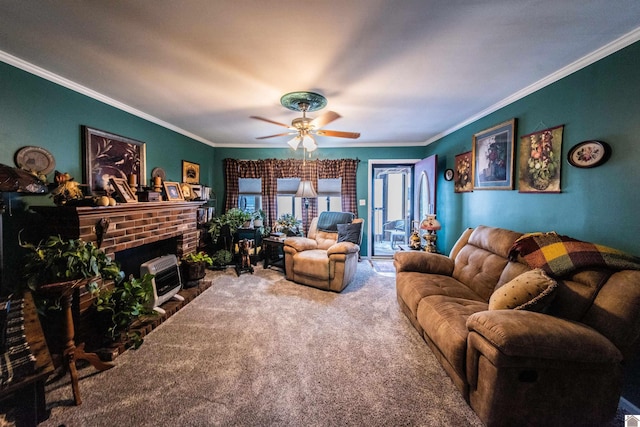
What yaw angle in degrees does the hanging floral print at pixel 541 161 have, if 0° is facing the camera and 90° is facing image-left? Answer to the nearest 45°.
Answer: approximately 45°

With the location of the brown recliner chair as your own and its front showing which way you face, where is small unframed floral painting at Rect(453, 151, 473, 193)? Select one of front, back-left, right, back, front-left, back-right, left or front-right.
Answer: back-left

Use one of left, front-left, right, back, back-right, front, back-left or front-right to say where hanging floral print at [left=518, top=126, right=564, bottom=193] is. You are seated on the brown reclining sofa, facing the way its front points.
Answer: back-right

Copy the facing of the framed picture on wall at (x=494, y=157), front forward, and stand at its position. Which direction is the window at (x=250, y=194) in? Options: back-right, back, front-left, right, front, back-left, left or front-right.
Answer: front-right

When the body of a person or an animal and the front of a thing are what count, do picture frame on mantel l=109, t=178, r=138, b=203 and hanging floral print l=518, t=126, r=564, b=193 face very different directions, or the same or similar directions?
very different directions

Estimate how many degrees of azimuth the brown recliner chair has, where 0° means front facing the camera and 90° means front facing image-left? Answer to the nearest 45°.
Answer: approximately 45°

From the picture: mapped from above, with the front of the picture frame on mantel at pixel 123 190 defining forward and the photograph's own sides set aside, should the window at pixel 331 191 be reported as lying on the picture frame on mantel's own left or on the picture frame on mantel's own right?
on the picture frame on mantel's own left

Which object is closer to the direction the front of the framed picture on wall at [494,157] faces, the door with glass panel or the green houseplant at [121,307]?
the green houseplant

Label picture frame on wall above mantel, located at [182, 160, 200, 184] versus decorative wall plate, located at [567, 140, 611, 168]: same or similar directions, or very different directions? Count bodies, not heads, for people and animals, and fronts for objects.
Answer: very different directions

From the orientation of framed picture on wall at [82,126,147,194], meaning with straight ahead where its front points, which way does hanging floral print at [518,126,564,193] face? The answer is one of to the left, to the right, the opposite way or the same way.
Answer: the opposite way

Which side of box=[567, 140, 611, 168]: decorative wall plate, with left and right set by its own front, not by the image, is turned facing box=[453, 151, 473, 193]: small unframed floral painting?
right

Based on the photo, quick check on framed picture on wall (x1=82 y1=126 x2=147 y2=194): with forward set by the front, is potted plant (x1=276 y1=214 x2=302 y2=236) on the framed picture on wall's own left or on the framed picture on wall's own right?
on the framed picture on wall's own left

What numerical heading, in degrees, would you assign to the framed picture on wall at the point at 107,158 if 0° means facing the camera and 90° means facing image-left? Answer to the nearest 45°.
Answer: approximately 315°

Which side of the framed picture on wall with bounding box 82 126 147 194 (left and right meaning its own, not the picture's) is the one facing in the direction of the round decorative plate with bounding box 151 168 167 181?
left

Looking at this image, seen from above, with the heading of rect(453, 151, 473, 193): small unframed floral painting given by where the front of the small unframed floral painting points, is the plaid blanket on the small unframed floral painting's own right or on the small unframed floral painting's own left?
on the small unframed floral painting's own left

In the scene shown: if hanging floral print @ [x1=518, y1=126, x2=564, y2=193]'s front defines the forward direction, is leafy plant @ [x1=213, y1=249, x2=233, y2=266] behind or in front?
in front

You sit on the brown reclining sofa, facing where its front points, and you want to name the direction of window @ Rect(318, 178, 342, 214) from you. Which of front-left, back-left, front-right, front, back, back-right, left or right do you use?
right

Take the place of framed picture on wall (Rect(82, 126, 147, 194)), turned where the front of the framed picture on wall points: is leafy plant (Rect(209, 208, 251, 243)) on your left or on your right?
on your left
